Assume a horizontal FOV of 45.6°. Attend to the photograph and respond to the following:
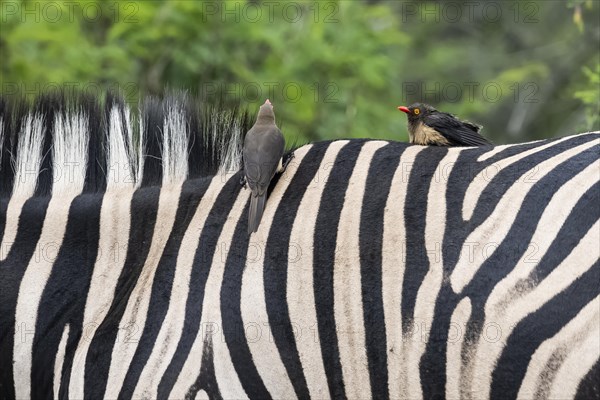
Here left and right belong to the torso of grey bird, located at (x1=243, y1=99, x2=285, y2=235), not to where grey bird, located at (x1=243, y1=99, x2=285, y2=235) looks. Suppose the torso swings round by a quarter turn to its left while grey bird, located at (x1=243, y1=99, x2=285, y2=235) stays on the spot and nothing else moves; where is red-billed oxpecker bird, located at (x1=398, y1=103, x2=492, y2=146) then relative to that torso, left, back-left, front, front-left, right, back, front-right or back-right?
back-right

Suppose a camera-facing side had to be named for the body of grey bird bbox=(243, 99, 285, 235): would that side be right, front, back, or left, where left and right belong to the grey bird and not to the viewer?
back

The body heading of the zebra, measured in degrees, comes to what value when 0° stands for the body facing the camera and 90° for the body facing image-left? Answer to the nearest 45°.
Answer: approximately 90°

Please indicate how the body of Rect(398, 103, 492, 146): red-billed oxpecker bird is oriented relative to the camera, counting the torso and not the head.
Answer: to the viewer's left
